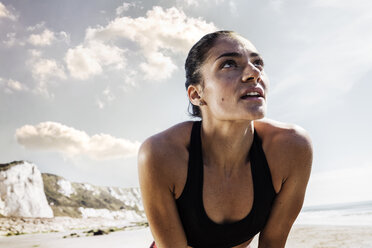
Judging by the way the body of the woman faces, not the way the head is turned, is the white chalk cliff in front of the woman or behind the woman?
behind

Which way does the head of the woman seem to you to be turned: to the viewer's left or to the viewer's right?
to the viewer's right

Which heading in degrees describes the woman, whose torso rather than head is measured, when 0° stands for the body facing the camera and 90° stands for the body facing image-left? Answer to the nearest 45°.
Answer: approximately 0°
